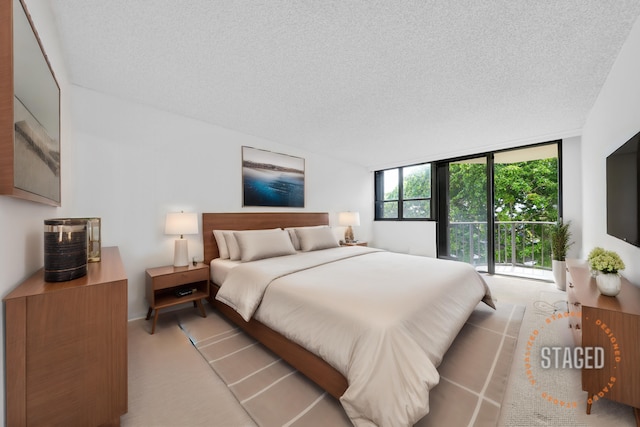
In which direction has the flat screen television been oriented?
to the viewer's left

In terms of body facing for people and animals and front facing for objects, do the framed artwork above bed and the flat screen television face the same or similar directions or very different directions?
very different directions

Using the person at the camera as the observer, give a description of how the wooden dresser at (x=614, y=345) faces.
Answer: facing to the left of the viewer

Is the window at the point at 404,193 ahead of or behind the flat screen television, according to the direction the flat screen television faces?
ahead

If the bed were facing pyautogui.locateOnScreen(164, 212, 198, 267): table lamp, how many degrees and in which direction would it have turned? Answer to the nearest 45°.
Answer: approximately 135° to its right

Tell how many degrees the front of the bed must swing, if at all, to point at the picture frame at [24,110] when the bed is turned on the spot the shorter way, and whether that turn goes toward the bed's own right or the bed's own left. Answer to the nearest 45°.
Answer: approximately 90° to the bed's own right

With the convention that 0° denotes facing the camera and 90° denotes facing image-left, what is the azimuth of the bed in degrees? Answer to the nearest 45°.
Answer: approximately 315°

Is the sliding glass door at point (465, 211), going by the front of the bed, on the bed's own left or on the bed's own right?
on the bed's own left

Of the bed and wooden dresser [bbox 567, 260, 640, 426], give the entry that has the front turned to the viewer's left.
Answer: the wooden dresser

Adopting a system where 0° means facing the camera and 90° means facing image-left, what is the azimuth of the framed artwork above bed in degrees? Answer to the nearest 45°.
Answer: approximately 315°
